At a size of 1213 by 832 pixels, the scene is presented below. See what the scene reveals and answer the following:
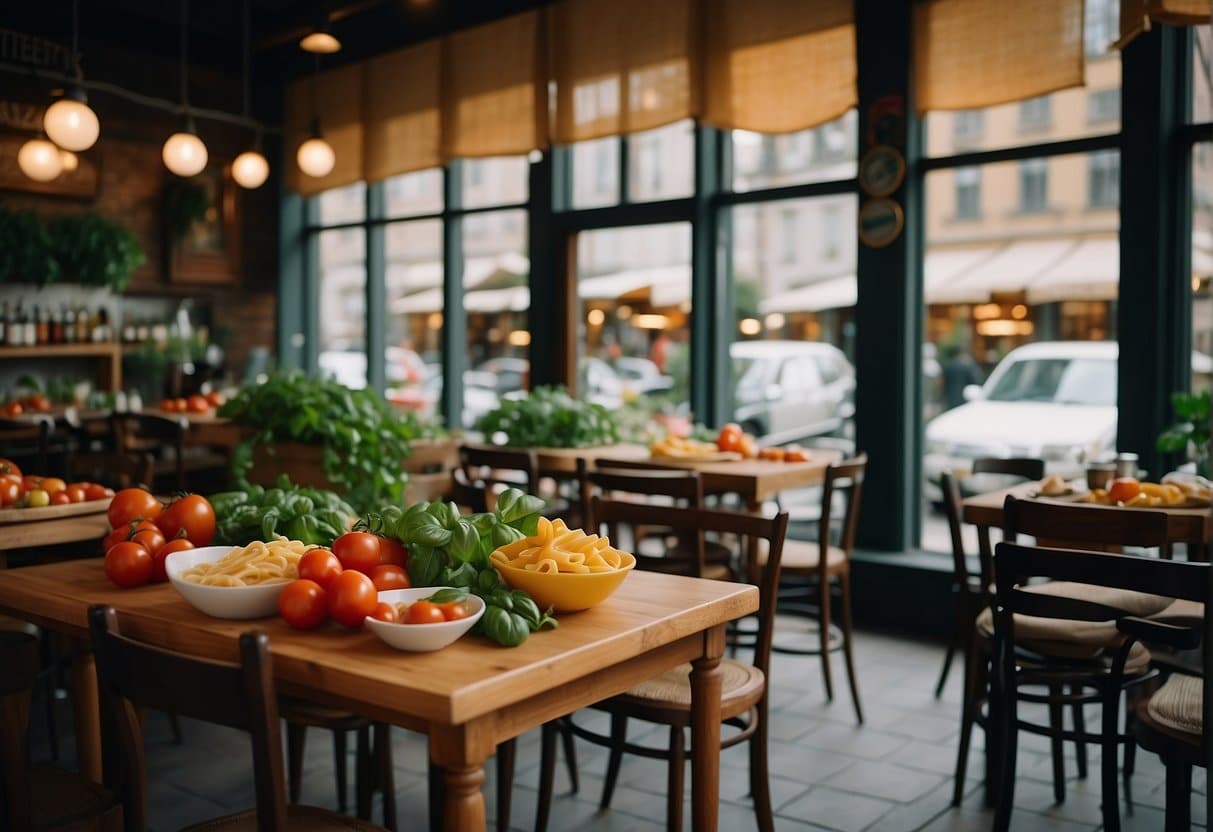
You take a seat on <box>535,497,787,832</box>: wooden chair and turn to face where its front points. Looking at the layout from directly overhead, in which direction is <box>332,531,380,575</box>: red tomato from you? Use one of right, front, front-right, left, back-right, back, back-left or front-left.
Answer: front

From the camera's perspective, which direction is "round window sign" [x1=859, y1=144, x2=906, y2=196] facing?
toward the camera

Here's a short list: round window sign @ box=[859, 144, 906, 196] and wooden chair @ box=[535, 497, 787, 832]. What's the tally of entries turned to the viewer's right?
0

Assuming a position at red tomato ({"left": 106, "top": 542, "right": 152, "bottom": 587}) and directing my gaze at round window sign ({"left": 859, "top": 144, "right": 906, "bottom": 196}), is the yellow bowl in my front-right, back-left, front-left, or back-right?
front-right

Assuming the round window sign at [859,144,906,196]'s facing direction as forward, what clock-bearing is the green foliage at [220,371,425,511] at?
The green foliage is roughly at 2 o'clock from the round window sign.

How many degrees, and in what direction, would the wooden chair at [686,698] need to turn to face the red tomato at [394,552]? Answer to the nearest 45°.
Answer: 0° — it already faces it
